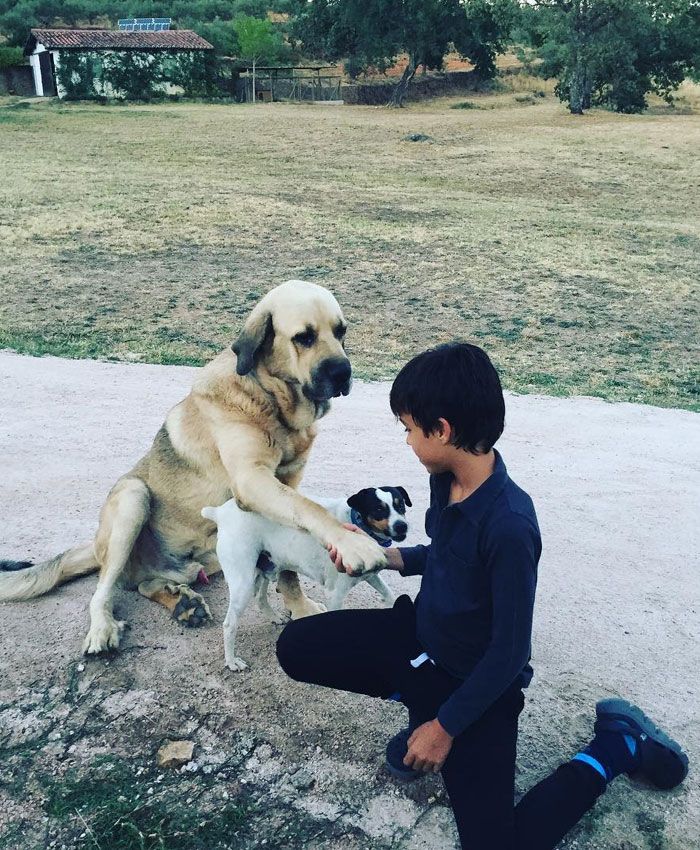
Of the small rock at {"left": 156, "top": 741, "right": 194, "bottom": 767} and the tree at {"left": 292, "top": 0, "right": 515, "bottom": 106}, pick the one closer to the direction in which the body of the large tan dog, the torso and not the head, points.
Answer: the small rock

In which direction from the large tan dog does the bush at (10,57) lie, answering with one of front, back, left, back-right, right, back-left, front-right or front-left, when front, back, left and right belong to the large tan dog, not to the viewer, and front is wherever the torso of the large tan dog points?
back-left

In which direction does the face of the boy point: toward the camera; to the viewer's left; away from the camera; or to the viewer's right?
to the viewer's left

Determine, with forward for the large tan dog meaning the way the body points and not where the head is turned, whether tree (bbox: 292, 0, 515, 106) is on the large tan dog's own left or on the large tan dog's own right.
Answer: on the large tan dog's own left

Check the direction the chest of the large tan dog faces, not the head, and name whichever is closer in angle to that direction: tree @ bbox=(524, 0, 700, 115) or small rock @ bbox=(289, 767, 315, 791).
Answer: the small rock

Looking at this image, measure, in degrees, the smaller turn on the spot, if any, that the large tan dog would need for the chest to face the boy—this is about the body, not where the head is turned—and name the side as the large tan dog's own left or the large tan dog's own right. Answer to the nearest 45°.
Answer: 0° — it already faces them

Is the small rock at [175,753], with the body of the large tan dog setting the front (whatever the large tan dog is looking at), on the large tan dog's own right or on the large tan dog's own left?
on the large tan dog's own right

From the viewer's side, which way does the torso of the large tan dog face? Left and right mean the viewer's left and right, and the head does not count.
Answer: facing the viewer and to the right of the viewer

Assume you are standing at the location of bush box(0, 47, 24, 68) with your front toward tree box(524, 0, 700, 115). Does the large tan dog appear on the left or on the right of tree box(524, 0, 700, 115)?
right
